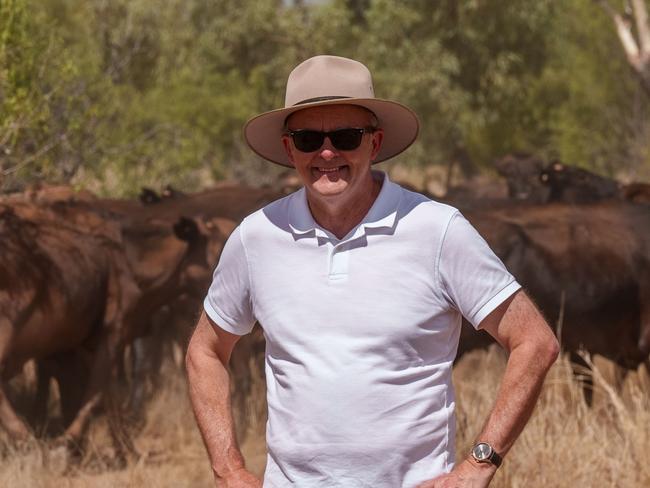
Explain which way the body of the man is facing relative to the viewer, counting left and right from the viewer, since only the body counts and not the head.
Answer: facing the viewer

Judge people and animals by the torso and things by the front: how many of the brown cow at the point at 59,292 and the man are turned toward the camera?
1

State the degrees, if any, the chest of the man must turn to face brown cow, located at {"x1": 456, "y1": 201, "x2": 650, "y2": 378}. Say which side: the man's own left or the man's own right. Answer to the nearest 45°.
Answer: approximately 180°

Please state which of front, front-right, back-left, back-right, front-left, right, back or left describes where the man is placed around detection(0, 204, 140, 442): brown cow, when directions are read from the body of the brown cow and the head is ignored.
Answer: left

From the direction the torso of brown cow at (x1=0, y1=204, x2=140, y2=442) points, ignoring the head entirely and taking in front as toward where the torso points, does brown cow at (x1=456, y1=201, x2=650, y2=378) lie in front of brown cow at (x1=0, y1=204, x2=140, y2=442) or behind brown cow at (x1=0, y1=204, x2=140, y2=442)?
behind
